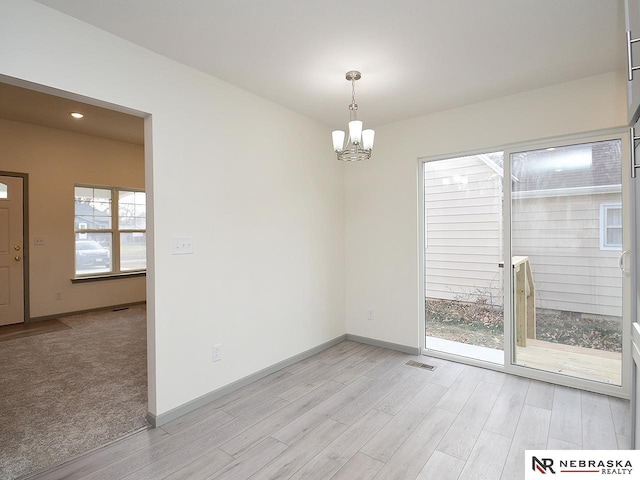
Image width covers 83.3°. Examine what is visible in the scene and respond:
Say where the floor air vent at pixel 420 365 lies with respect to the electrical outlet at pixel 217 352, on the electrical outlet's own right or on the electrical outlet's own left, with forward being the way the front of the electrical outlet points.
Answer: on the electrical outlet's own left

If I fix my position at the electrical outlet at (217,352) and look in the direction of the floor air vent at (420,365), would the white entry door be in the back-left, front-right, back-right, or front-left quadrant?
back-left

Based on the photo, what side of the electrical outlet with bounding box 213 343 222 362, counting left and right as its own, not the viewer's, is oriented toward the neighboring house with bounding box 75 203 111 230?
back

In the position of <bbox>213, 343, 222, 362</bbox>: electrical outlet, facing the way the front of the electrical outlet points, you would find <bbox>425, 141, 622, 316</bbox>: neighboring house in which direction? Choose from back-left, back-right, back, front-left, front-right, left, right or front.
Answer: front-left

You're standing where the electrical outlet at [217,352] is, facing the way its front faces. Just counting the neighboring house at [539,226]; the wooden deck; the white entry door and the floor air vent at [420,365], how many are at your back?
1

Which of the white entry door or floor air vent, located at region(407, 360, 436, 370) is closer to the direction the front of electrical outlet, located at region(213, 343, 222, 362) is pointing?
the floor air vent

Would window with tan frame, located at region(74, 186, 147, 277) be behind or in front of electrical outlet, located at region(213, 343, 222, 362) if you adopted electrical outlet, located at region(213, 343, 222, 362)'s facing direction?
behind

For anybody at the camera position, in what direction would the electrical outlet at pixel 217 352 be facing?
facing the viewer and to the right of the viewer

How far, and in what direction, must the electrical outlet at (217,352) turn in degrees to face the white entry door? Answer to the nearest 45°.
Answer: approximately 180°
